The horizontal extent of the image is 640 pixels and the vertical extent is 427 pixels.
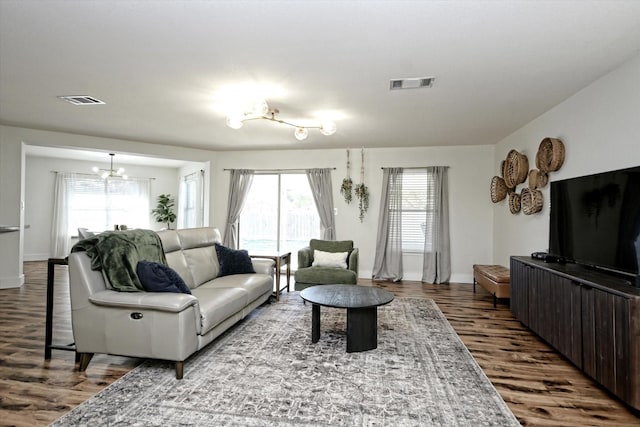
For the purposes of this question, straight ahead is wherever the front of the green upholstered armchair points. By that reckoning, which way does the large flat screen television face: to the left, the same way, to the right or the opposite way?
to the right

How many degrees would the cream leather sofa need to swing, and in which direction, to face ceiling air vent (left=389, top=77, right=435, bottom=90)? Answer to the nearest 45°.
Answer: approximately 45° to its left

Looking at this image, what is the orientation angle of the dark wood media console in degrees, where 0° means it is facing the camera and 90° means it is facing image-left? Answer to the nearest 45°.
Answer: approximately 45°

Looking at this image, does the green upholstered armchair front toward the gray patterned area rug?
yes

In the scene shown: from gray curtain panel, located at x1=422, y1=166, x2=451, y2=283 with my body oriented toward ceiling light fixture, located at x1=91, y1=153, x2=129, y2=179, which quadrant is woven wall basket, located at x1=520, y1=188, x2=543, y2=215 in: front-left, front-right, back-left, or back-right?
back-left

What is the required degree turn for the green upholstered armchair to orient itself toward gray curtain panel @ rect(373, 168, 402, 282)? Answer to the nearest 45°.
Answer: approximately 135° to its left

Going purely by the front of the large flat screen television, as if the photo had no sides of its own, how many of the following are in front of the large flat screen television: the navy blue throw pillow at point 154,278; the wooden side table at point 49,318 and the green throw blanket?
3

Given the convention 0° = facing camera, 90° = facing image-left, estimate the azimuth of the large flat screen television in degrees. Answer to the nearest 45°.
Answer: approximately 45°

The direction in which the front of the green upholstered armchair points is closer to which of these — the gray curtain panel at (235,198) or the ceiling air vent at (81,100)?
the ceiling air vent

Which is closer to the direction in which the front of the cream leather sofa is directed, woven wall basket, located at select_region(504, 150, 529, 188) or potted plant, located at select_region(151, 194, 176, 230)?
the woven wall basket

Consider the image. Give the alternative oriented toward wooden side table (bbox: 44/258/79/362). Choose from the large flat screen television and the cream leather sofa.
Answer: the large flat screen television

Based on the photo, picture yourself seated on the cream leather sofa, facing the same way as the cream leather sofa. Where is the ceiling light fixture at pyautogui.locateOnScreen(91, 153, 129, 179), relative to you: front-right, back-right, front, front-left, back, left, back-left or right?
back-left

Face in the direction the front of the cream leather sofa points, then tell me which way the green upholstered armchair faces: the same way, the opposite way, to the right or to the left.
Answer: to the right

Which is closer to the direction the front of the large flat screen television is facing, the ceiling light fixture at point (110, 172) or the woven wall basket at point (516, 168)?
the ceiling light fixture
